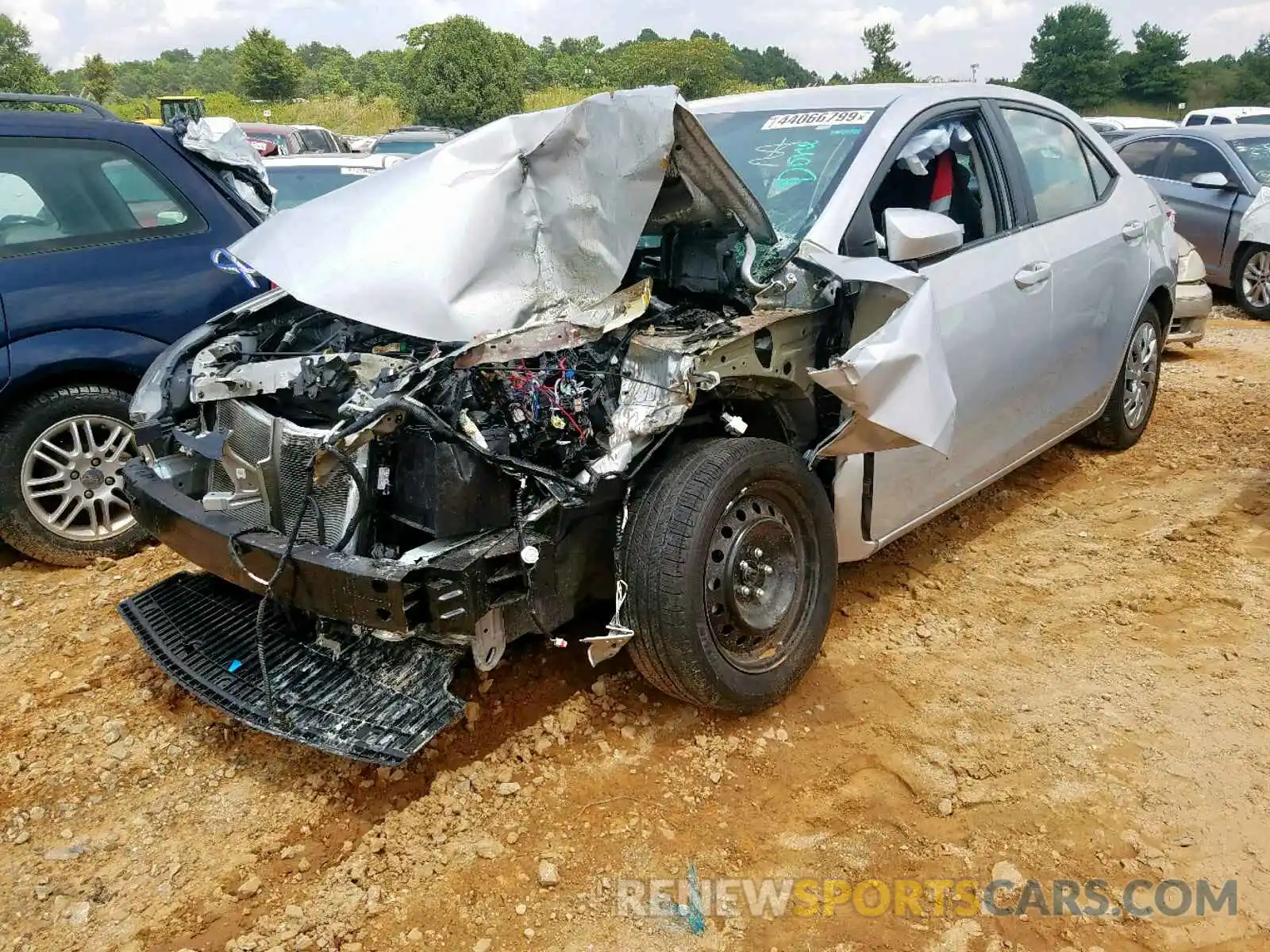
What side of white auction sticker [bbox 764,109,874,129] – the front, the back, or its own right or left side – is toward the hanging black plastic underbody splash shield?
front

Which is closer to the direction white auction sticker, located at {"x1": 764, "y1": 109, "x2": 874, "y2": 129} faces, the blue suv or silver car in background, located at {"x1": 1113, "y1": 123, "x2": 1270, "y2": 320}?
the blue suv

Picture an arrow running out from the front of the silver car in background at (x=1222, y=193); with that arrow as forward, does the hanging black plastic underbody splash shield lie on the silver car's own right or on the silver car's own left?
on the silver car's own right

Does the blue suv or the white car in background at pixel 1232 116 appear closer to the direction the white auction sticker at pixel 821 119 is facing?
the blue suv

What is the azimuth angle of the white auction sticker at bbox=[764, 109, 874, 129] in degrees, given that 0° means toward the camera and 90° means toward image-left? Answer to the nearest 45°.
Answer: approximately 45°

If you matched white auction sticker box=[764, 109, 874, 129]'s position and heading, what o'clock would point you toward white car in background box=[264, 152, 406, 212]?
The white car in background is roughly at 3 o'clock from the white auction sticker.

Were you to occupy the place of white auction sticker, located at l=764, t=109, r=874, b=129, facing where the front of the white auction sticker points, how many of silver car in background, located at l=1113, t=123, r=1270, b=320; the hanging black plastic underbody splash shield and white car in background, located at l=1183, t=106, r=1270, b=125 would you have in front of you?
1

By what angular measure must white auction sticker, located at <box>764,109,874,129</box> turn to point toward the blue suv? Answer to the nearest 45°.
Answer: approximately 45° to its right

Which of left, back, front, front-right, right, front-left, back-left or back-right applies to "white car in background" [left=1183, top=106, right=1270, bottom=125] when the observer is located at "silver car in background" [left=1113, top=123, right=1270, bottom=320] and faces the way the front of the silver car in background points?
back-left

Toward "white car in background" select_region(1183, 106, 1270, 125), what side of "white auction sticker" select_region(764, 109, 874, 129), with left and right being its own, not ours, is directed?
back

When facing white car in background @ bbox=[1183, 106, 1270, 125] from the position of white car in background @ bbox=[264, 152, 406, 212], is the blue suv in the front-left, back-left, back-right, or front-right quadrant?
back-right

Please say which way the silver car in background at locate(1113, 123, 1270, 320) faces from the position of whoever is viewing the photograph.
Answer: facing the viewer and to the right of the viewer

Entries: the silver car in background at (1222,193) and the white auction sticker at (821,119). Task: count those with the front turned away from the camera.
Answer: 0
